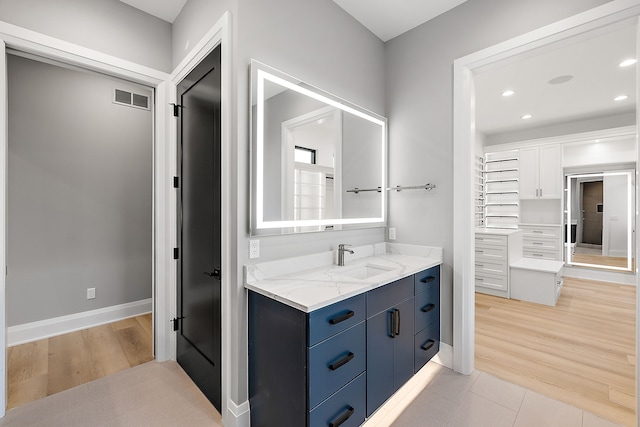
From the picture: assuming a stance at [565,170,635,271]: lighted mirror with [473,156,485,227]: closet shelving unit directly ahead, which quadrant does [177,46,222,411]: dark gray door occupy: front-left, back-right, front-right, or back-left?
front-left

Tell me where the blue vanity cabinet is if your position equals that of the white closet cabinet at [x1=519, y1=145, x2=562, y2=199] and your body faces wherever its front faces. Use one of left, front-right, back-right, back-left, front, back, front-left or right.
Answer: front

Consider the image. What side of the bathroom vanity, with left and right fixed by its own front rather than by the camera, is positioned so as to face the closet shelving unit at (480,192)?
left

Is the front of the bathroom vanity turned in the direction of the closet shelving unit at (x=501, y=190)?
no

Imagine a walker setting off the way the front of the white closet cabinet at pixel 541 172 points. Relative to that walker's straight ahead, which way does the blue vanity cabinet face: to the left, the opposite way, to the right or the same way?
to the left

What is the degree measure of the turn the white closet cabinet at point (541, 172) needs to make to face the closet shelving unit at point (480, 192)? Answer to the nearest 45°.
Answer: approximately 90° to its right

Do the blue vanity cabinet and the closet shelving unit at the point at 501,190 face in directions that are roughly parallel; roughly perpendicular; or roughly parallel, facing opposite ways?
roughly perpendicular

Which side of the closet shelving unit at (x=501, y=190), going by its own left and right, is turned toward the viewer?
front

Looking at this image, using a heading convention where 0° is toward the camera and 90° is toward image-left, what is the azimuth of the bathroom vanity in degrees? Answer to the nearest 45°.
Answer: approximately 315°

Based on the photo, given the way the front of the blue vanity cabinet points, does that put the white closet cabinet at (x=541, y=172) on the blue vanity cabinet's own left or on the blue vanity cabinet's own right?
on the blue vanity cabinet's own left

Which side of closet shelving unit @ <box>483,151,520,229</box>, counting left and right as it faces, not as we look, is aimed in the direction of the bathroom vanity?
front

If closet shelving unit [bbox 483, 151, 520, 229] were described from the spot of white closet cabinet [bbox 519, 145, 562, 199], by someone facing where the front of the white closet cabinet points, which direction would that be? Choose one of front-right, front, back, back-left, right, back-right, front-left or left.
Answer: right

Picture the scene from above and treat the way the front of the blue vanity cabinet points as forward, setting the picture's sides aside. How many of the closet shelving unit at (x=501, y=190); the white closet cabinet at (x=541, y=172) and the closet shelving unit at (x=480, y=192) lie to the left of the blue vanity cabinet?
3

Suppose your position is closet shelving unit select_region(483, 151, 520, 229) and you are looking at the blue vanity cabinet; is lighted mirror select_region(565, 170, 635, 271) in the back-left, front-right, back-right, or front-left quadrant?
back-left

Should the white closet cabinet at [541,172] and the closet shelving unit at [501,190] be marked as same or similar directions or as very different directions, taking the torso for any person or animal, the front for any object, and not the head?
same or similar directions

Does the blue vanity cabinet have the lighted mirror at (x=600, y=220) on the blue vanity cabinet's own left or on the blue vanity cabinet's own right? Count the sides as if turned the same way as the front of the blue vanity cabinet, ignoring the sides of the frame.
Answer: on the blue vanity cabinet's own left

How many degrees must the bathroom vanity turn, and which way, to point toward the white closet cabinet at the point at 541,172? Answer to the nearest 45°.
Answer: approximately 90° to its left

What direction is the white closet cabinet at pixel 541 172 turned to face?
toward the camera

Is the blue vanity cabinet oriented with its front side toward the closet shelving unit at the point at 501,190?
no
